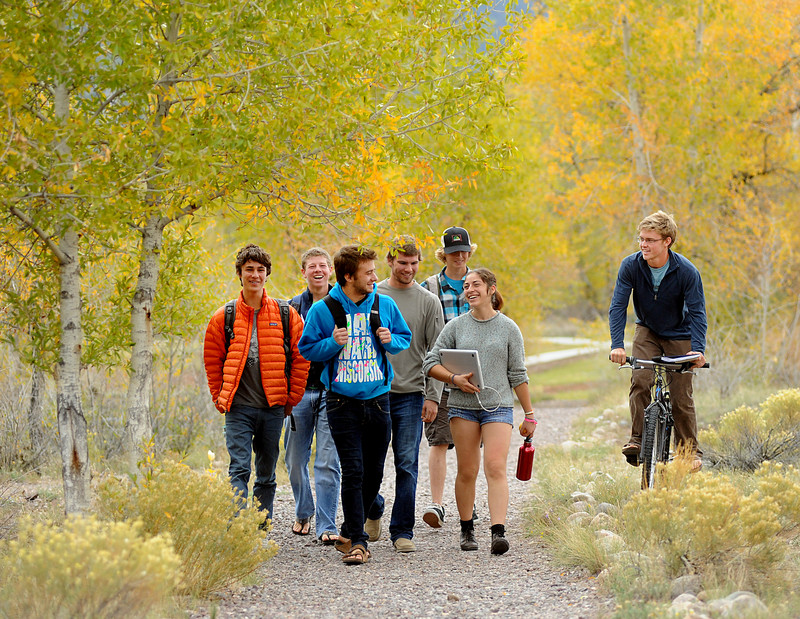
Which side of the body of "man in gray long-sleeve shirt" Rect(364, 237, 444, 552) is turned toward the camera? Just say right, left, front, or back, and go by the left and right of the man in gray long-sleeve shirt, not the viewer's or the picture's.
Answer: front

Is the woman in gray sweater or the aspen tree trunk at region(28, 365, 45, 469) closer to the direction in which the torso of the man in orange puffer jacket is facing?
the woman in gray sweater

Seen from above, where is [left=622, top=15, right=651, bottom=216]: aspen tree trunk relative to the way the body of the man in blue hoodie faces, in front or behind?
behind

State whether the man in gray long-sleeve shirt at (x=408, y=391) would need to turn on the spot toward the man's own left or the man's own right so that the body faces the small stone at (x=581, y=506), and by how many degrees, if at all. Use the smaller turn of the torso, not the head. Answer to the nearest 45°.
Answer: approximately 90° to the man's own left

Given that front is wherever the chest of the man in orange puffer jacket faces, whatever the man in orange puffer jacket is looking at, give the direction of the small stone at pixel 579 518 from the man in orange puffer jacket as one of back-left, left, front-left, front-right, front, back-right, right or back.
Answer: left

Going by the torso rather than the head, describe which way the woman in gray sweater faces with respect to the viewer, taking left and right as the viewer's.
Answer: facing the viewer
